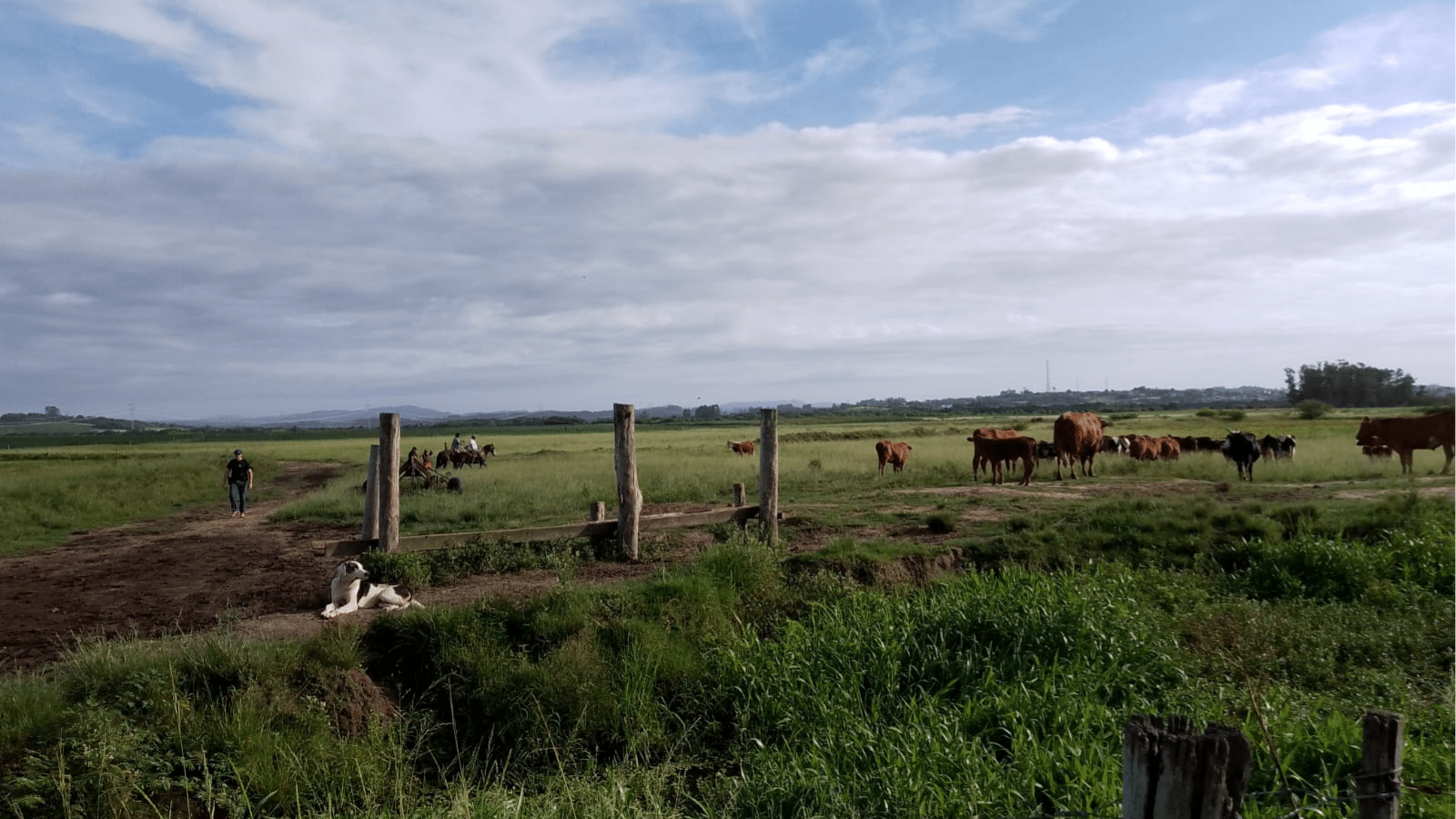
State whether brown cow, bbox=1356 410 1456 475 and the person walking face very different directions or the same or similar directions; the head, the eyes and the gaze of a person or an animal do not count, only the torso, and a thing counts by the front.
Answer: very different directions

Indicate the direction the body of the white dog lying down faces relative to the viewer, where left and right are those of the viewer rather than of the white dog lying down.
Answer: facing to the left of the viewer

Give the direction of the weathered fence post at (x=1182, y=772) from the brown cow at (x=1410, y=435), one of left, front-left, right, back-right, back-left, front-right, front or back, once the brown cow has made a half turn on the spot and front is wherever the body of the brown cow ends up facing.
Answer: right

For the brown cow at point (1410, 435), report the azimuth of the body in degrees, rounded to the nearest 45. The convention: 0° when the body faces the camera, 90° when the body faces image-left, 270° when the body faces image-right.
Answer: approximately 90°

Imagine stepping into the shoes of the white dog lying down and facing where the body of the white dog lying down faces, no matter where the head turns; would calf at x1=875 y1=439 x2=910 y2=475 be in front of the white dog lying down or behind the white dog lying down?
behind
